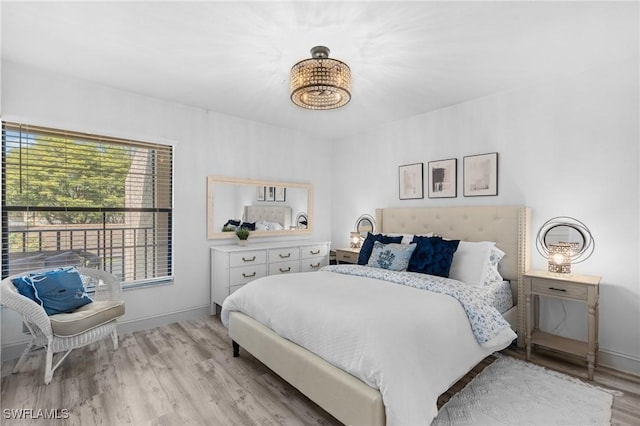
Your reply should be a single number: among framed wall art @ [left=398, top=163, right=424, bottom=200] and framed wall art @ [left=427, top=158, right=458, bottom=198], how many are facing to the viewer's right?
0

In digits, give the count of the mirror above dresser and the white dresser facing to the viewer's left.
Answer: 0

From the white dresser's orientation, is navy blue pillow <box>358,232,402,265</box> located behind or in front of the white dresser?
in front

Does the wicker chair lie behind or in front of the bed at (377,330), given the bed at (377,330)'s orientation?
in front

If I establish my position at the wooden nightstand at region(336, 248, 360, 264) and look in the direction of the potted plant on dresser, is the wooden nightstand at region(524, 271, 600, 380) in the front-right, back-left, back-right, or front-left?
back-left

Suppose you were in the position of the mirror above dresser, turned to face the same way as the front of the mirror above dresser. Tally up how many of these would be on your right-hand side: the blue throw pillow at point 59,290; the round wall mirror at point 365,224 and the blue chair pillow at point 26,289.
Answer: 2

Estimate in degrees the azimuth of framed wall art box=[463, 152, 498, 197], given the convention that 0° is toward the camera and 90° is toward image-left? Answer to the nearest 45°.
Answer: approximately 45°

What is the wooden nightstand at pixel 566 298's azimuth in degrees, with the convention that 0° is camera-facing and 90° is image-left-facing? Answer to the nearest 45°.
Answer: approximately 45°
